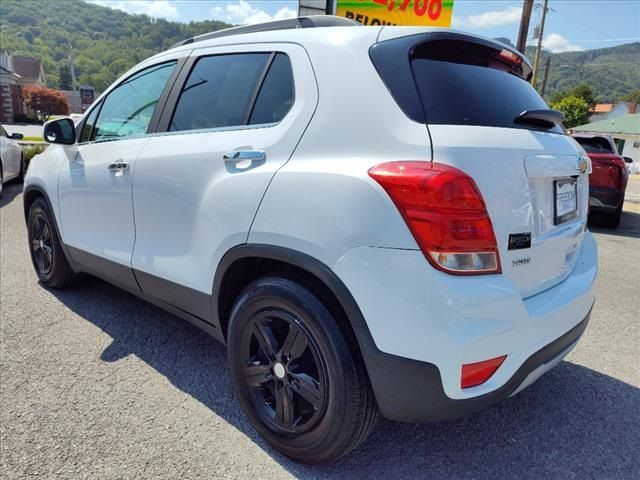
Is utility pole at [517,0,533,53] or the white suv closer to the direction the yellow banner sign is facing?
the white suv

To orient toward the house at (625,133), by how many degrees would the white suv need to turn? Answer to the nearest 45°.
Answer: approximately 90° to its right

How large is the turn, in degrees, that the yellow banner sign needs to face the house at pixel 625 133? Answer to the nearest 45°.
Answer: approximately 135° to its left

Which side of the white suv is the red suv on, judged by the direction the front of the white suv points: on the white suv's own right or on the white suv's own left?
on the white suv's own right

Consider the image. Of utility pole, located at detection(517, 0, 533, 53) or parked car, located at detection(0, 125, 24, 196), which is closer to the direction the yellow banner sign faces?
the parked car

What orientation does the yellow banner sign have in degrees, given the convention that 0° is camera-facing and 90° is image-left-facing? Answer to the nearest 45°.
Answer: approximately 0°

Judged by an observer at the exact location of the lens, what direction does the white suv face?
facing away from the viewer and to the left of the viewer

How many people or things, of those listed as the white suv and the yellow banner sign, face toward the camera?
1

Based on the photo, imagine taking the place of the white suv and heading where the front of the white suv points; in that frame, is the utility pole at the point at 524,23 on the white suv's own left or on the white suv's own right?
on the white suv's own right

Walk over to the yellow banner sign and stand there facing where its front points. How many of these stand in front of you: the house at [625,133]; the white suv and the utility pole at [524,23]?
1
